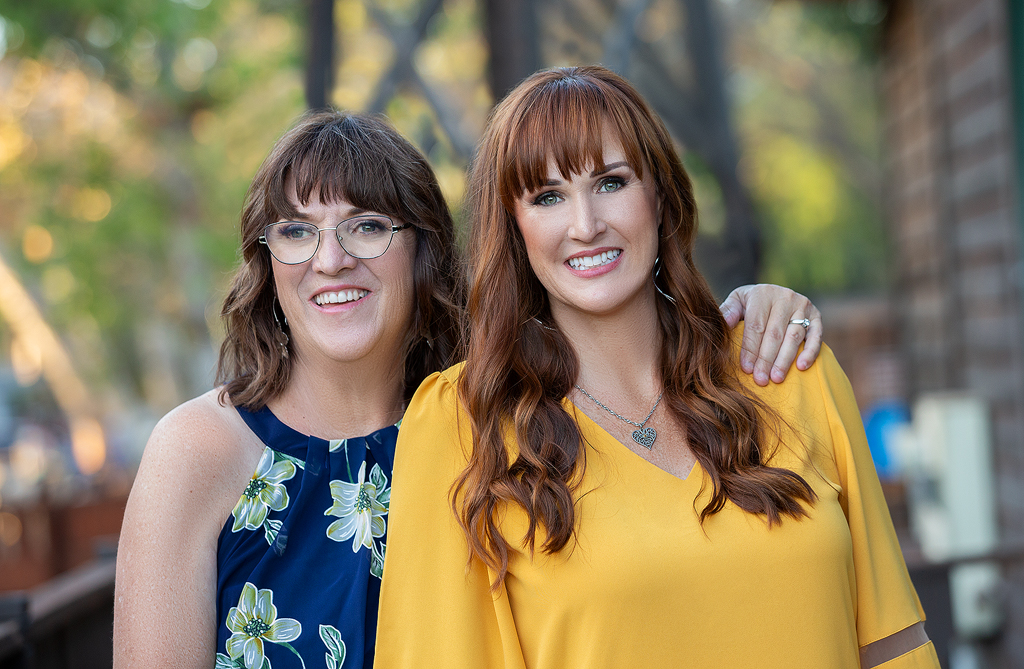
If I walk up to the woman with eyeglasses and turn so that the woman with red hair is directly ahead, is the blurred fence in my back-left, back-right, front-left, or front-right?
back-left

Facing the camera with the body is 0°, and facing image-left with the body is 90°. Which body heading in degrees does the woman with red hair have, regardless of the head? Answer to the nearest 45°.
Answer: approximately 0°

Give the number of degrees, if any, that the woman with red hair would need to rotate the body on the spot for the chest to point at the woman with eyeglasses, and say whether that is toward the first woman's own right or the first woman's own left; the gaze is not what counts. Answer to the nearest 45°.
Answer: approximately 90° to the first woman's own right

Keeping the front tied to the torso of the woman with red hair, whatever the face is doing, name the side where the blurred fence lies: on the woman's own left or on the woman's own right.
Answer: on the woman's own right
